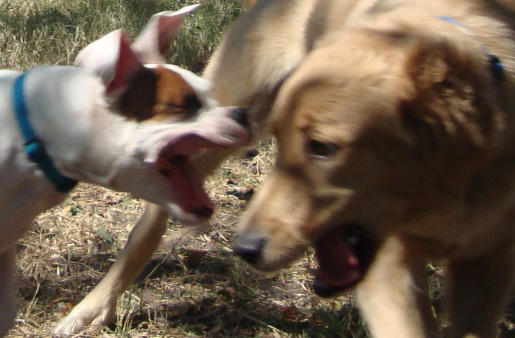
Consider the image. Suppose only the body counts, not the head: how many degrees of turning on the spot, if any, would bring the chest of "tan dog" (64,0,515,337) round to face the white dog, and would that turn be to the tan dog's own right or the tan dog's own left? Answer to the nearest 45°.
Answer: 0° — it already faces it

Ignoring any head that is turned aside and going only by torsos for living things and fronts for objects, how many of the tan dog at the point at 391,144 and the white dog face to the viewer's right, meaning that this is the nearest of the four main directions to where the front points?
1

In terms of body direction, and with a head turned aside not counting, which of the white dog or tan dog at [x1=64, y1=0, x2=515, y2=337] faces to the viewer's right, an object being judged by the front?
the white dog

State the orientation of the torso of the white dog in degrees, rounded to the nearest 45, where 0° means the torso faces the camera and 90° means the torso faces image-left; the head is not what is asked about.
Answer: approximately 270°

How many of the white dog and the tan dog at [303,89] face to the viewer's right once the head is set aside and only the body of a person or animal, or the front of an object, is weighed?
1

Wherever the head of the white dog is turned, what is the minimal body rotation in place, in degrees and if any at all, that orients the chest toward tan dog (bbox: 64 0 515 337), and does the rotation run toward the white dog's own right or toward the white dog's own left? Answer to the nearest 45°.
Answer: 0° — it already faces it

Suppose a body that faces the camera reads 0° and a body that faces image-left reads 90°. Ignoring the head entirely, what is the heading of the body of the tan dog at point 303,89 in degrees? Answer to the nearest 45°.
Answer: approximately 45°

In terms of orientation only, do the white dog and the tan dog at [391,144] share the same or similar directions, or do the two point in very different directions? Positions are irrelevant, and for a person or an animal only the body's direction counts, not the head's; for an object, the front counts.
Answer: very different directions

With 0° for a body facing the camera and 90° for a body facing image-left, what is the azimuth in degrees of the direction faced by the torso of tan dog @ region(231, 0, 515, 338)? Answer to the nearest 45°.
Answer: approximately 45°
